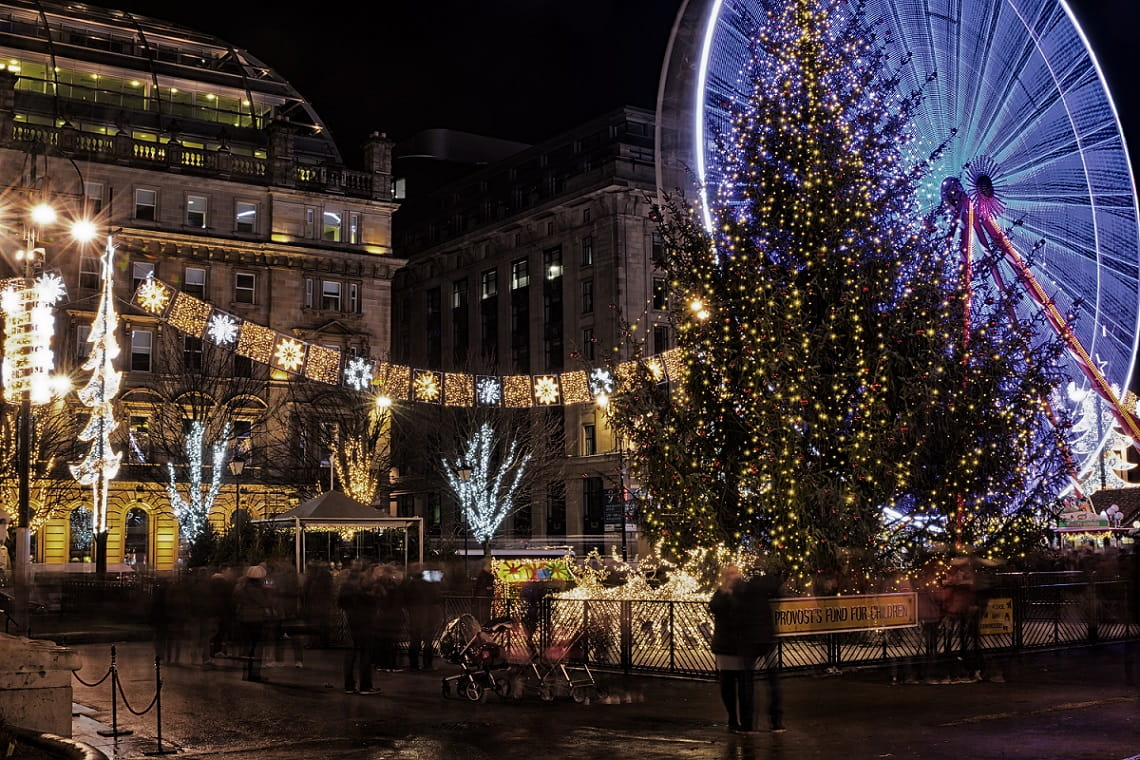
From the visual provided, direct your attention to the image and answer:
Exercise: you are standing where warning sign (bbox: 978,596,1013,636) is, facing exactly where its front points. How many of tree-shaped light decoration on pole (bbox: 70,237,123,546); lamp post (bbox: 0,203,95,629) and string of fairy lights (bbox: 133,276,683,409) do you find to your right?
3

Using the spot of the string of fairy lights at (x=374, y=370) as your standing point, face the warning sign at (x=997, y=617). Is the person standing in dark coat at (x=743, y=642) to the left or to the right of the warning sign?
right

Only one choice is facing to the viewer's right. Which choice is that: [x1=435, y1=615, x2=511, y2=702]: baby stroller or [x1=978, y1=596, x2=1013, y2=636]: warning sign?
the baby stroller

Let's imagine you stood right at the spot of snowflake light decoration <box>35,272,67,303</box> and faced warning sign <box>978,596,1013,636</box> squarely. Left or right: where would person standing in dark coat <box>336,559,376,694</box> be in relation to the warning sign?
right

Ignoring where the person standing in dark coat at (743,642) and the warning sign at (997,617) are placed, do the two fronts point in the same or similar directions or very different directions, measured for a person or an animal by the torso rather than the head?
very different directions

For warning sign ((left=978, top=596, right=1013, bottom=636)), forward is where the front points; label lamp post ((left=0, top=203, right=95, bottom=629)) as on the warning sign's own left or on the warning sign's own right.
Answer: on the warning sign's own right

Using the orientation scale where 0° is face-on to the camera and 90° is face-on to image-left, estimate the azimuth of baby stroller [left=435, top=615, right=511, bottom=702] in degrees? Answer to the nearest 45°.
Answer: approximately 270°

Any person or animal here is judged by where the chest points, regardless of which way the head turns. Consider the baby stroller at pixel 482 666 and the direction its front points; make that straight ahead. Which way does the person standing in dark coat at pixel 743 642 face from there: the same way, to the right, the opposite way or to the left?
to the left
